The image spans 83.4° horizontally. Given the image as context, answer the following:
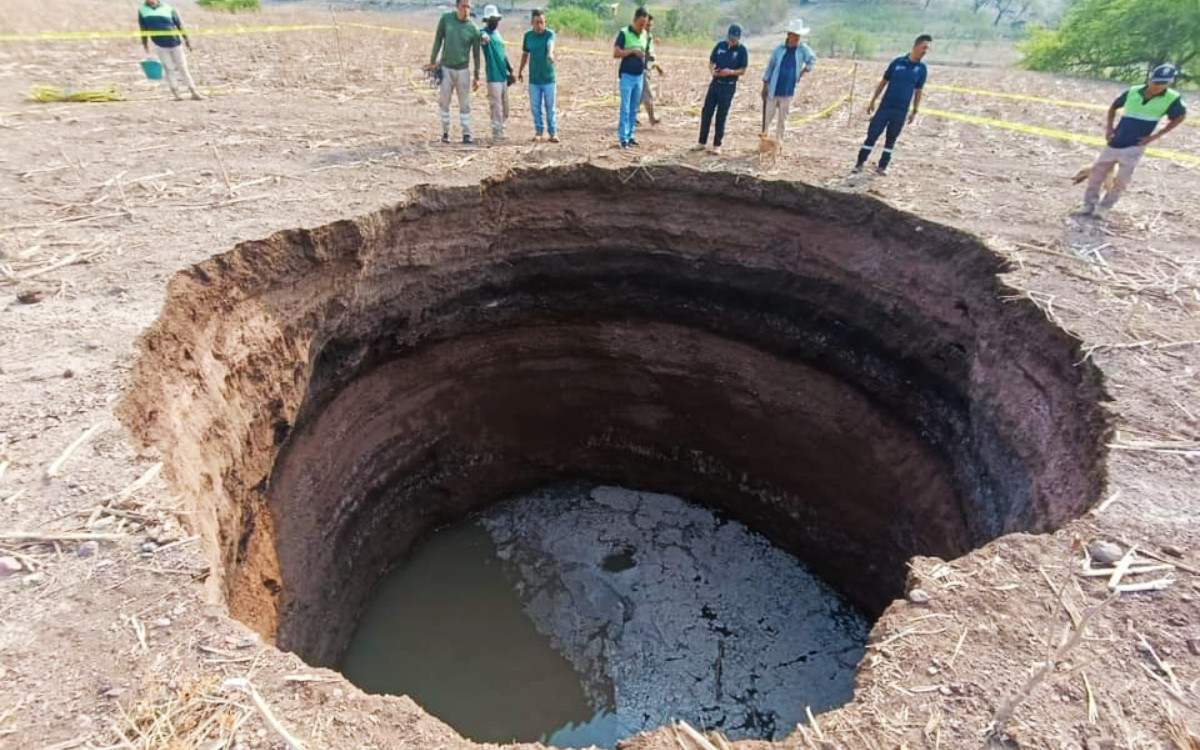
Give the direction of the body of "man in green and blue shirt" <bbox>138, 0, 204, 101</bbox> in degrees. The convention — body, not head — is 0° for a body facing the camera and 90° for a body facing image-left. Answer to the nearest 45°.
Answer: approximately 0°

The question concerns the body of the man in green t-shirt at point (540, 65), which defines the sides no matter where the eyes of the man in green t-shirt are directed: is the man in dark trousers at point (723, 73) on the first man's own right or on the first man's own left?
on the first man's own left

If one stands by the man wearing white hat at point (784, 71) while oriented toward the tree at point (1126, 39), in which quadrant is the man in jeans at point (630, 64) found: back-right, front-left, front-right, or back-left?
back-left

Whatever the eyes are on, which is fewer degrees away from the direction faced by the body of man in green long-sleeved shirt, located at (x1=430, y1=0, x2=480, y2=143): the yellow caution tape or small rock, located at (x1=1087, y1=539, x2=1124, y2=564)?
the small rock

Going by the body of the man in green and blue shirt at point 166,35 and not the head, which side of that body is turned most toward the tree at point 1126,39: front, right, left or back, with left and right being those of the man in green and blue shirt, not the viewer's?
left

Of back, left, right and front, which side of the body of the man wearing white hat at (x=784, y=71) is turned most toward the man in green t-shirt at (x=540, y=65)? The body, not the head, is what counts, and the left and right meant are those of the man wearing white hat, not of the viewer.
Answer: right

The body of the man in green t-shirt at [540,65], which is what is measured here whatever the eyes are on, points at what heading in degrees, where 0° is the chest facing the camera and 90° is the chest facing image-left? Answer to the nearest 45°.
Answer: approximately 0°
